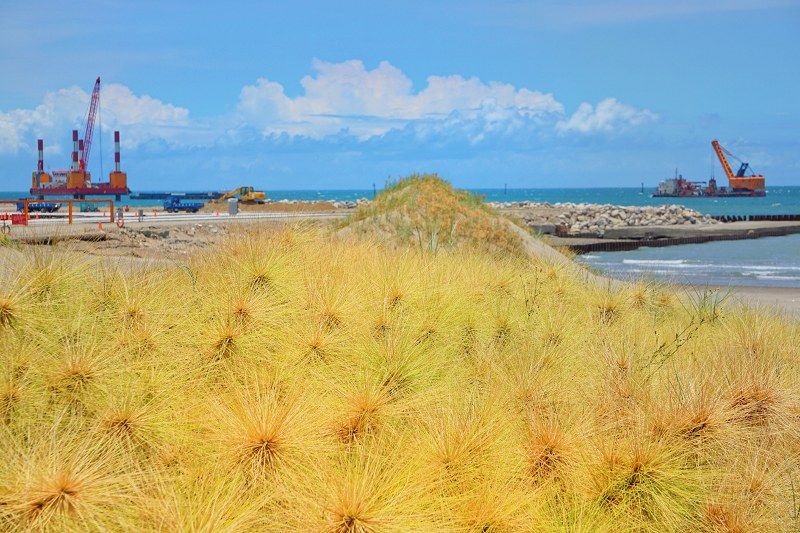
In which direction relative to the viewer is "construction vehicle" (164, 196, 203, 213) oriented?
to the viewer's left
